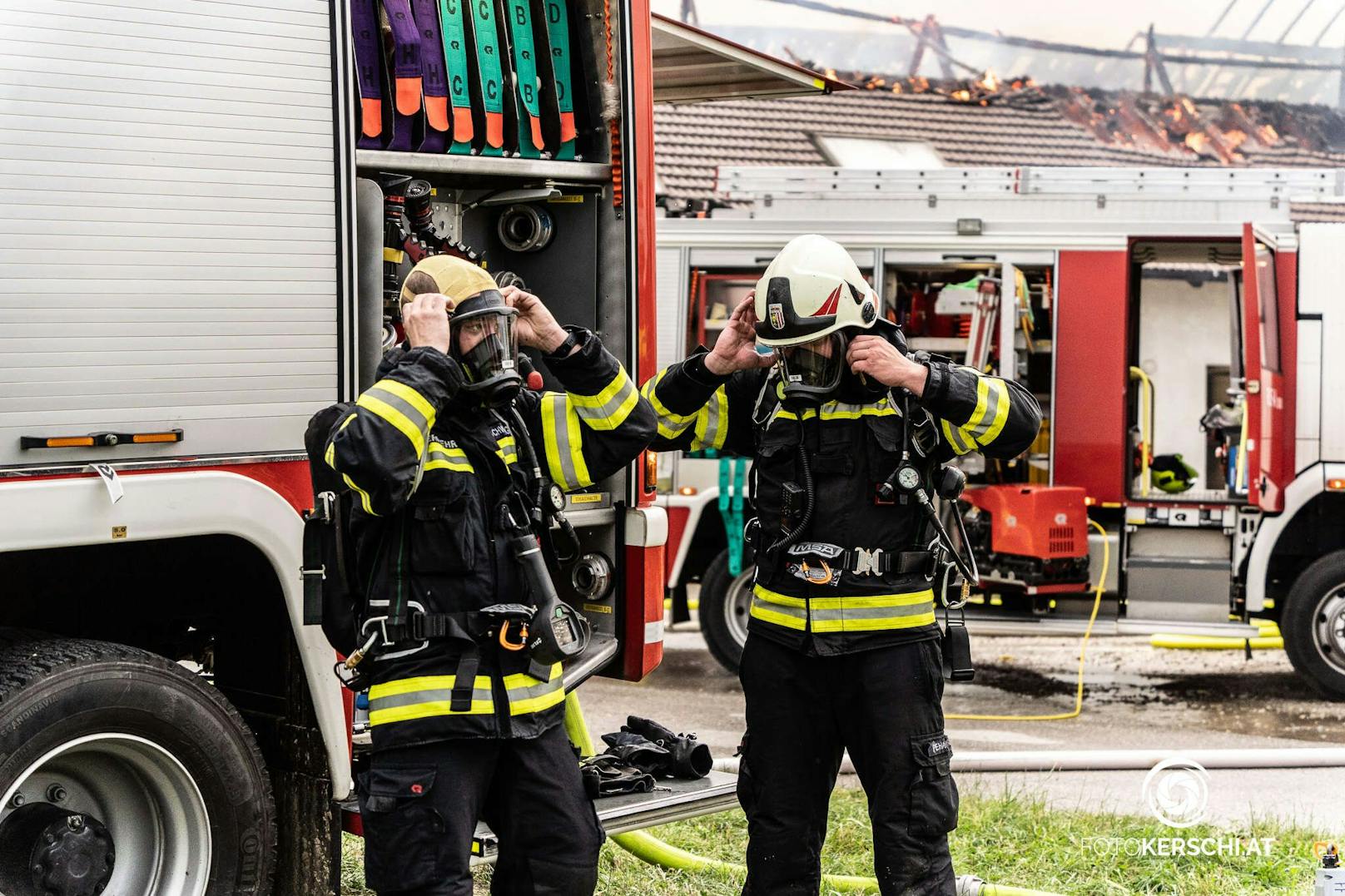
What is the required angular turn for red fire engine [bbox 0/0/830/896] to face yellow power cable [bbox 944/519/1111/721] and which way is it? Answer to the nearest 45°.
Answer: approximately 135° to its right

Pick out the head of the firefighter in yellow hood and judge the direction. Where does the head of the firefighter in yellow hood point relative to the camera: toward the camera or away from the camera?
toward the camera

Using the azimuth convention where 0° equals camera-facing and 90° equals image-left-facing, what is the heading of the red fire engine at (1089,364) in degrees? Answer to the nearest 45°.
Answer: approximately 270°

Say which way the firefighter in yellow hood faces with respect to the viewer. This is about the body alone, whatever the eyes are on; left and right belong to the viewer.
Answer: facing the viewer and to the right of the viewer

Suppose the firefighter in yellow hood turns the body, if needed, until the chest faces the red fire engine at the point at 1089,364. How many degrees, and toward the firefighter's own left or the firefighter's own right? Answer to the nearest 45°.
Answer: approximately 90° to the firefighter's own left

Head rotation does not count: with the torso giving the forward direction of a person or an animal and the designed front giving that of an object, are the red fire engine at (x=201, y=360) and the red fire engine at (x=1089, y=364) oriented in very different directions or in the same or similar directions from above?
very different directions

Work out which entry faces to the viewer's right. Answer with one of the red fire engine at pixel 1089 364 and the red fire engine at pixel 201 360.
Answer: the red fire engine at pixel 1089 364

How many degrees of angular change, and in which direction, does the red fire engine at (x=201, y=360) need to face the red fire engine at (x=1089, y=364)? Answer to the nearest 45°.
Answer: approximately 135° to its right

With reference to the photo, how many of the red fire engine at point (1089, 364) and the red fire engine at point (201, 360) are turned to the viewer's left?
1

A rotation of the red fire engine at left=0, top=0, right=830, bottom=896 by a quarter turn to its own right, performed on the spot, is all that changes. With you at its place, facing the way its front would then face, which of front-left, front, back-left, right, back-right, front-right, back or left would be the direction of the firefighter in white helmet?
right

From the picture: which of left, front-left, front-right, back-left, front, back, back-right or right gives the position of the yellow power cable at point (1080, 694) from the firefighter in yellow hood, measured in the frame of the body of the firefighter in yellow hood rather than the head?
left

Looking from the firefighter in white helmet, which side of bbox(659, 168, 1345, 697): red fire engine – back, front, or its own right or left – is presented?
right

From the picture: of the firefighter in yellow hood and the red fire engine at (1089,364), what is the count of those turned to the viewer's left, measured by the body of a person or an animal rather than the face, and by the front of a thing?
0

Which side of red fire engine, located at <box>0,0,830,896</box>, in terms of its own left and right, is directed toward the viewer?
left

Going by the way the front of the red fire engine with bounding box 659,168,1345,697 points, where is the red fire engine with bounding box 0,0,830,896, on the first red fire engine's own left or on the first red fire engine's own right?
on the first red fire engine's own right
